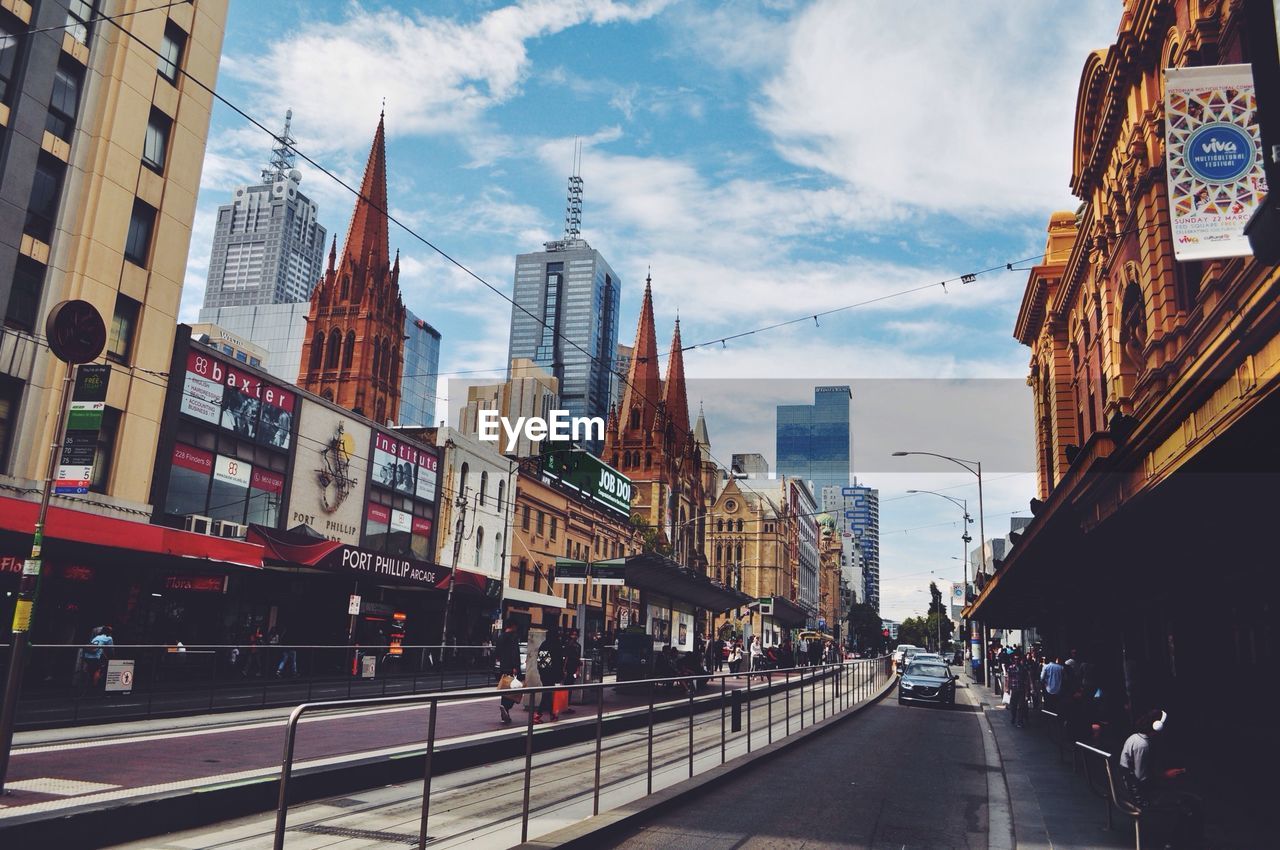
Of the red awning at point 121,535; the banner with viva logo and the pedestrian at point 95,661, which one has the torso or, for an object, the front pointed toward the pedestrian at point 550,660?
the red awning

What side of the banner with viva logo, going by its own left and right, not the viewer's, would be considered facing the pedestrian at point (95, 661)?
right

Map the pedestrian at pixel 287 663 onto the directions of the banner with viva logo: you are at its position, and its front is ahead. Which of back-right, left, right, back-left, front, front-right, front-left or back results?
right

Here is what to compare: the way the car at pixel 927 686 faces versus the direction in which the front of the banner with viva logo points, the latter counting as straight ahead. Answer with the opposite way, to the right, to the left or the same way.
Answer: the same way

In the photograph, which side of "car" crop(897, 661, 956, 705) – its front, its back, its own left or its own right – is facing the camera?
front

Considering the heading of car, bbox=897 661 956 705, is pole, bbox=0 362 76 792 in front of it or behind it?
in front

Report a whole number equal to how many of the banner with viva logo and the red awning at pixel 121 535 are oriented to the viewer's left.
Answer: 0

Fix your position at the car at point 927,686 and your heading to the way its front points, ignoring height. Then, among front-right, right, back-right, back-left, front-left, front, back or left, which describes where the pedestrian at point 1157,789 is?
front

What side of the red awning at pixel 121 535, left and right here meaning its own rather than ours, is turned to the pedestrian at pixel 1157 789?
front

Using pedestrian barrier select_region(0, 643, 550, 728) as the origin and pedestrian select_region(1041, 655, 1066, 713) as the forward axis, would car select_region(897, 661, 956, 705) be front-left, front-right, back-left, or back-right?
front-left

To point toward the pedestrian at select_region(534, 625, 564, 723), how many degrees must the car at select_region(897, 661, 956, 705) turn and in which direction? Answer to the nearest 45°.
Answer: approximately 45° to its right

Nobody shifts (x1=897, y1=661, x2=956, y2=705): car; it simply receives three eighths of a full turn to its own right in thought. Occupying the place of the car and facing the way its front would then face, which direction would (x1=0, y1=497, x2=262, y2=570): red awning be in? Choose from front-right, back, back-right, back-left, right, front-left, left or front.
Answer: left

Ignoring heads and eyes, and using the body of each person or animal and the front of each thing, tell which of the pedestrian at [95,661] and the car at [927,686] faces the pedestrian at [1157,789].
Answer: the car
